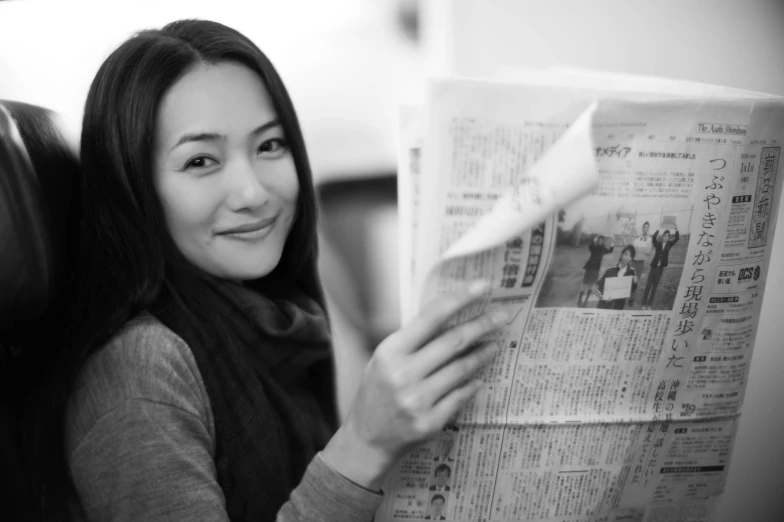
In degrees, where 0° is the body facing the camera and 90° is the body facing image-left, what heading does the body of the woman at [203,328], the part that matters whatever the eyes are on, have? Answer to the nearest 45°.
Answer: approximately 315°
